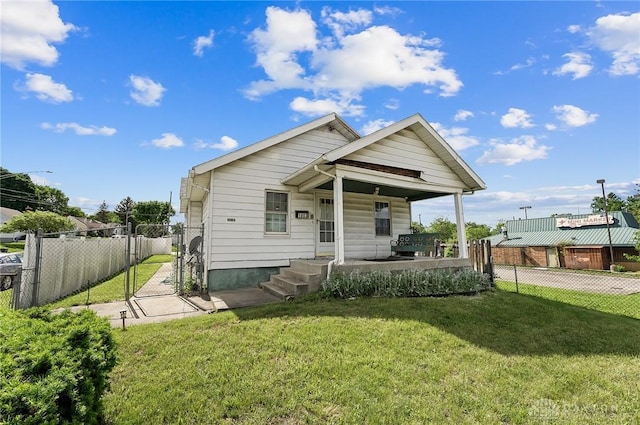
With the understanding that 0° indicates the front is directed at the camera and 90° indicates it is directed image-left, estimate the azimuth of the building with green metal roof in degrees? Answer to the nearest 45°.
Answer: approximately 45°
